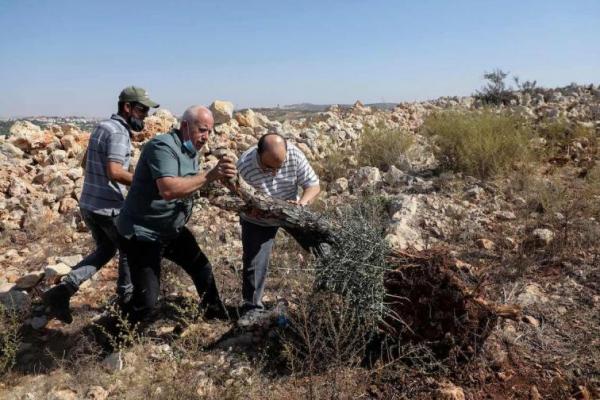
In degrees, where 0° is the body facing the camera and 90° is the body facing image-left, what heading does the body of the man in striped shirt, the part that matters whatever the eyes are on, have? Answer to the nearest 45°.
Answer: approximately 0°

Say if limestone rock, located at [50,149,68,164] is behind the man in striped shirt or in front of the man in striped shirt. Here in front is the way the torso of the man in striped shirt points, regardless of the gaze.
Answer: behind

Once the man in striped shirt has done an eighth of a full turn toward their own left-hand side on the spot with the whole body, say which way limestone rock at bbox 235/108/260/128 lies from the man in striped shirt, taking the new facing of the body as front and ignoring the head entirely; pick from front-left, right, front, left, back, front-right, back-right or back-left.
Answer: back-left

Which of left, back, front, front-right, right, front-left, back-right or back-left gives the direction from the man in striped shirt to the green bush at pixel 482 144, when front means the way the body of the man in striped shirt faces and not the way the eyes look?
back-left

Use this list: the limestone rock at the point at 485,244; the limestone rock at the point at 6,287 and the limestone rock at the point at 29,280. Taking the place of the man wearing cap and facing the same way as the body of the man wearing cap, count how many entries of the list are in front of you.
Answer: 1

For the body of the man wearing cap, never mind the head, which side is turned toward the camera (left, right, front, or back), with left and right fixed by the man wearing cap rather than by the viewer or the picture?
right

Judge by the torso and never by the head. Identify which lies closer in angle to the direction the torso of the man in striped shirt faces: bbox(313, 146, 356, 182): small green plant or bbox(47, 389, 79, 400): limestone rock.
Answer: the limestone rock

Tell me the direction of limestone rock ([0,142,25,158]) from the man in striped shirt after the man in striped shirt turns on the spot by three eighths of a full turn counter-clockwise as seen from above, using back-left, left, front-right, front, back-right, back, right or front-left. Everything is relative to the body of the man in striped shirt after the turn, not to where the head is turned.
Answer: left

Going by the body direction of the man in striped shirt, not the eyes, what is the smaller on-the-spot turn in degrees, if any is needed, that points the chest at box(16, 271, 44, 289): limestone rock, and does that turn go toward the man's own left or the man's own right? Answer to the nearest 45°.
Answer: approximately 90° to the man's own right

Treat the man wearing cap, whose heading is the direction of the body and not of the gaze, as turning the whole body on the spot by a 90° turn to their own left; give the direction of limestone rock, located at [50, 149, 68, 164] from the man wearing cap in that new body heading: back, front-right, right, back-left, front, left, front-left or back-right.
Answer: front

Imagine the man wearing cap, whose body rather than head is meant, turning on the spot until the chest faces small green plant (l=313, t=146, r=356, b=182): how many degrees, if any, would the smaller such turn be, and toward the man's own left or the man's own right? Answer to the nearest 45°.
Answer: approximately 45° to the man's own left

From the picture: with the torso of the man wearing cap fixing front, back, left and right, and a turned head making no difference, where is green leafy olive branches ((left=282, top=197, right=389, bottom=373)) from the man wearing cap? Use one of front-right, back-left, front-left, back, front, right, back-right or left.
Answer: front-right
